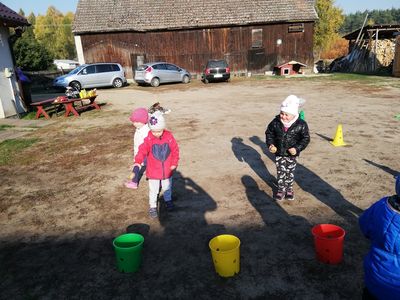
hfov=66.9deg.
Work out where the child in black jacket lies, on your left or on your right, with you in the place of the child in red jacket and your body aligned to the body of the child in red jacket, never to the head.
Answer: on your left

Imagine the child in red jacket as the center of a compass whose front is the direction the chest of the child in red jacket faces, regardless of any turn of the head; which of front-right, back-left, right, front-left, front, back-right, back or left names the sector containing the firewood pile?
back-left

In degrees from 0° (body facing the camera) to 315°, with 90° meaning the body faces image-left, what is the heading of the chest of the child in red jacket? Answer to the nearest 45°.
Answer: approximately 0°
